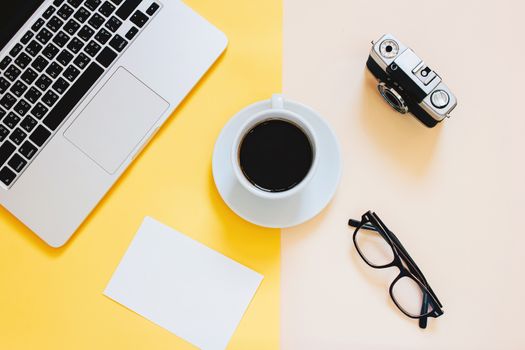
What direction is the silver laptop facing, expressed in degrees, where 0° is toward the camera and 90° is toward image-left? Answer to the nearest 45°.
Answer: approximately 315°

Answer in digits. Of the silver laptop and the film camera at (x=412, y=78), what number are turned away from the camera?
0
